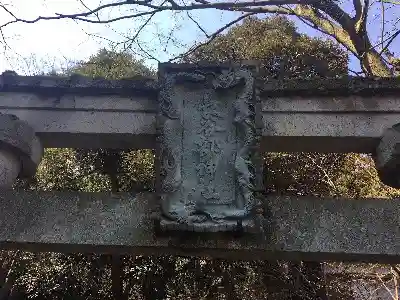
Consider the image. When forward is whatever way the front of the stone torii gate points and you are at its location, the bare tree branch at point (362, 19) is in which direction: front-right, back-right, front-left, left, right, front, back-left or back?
back-left

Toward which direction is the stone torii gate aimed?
toward the camera
